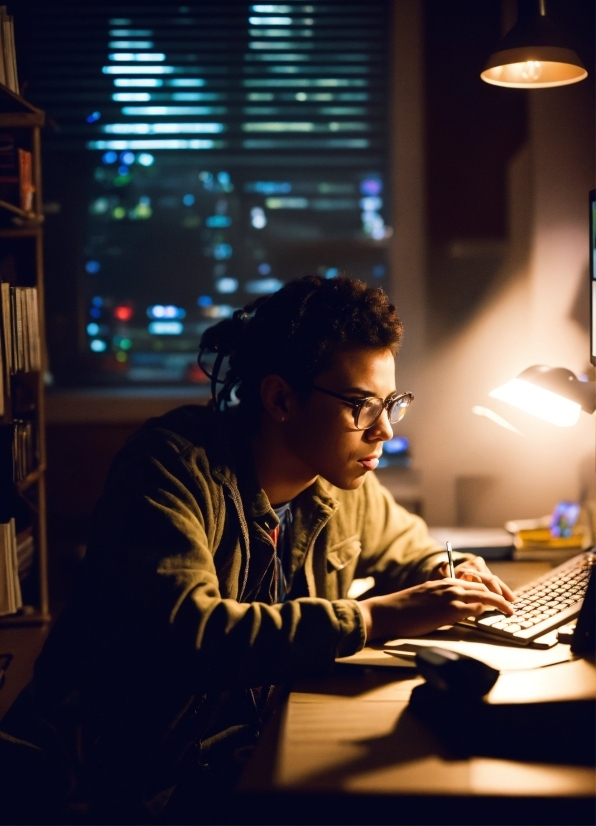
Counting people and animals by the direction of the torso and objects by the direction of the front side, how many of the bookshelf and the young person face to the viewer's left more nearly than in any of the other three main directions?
0

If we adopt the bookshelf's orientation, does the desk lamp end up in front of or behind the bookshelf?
in front

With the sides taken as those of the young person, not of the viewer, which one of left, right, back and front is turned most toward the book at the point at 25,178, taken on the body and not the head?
back

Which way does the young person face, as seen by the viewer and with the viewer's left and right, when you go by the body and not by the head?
facing the viewer and to the right of the viewer

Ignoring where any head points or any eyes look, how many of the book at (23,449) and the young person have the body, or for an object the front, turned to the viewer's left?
0

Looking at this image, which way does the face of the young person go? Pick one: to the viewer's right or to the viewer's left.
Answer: to the viewer's right

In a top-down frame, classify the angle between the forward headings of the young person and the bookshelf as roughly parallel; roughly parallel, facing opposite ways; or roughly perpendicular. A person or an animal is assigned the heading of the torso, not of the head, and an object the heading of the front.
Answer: roughly parallel

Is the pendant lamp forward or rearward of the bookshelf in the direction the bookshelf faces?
forward

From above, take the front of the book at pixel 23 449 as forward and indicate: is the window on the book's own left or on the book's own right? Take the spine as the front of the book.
on the book's own left
